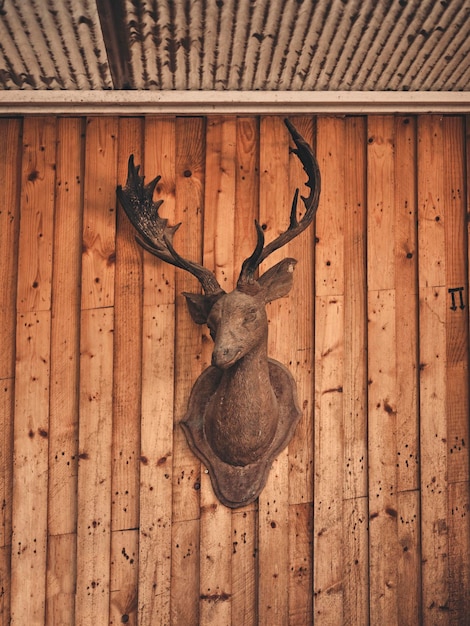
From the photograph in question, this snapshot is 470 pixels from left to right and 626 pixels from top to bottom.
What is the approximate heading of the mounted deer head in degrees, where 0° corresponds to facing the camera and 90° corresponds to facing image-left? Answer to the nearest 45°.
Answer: approximately 45°
